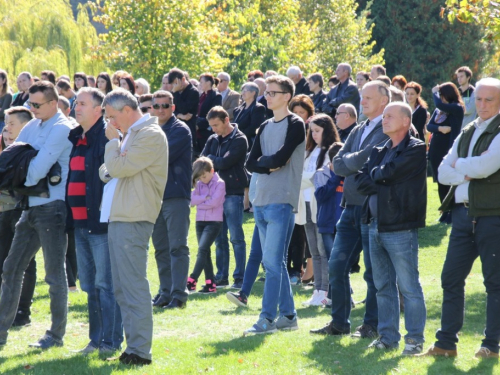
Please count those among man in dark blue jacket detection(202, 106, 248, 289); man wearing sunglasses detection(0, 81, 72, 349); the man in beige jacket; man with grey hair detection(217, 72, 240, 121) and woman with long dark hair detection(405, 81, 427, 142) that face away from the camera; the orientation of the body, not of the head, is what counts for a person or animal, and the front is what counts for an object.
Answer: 0

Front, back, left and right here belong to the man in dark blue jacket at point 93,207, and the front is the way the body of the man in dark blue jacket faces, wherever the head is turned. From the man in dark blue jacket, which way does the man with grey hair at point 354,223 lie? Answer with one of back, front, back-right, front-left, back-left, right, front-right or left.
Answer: back-left

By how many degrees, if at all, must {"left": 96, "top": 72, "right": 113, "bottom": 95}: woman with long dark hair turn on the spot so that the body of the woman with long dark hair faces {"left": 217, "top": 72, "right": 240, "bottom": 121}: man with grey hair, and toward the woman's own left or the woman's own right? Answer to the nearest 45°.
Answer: approximately 135° to the woman's own left

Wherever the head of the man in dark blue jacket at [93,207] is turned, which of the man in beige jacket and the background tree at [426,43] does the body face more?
the man in beige jacket

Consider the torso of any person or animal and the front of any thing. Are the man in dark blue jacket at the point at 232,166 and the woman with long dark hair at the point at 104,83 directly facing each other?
no

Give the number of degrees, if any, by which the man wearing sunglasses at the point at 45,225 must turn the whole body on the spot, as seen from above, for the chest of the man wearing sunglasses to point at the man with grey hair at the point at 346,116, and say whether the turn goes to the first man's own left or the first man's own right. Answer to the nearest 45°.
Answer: approximately 135° to the first man's own left

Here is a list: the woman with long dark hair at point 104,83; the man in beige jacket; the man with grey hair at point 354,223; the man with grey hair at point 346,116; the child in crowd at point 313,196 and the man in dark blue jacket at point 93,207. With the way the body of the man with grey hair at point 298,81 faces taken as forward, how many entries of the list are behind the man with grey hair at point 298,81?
0

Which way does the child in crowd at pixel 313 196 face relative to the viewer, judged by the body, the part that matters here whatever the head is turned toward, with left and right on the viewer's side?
facing the viewer and to the left of the viewer

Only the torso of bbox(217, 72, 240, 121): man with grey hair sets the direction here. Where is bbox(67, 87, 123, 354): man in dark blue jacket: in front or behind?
in front

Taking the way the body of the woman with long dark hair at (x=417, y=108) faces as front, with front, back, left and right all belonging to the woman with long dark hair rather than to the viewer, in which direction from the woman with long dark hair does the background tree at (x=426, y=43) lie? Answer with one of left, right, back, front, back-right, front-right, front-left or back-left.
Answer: back-right

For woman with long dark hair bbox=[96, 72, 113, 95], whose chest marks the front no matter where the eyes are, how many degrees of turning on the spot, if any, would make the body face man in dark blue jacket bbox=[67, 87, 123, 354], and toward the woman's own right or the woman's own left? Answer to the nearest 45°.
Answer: approximately 45° to the woman's own left

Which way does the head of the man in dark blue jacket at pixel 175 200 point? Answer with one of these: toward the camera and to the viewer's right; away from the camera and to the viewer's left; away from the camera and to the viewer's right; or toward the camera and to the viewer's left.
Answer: toward the camera and to the viewer's left

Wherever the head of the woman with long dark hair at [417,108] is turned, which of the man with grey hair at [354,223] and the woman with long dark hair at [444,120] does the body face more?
the man with grey hair

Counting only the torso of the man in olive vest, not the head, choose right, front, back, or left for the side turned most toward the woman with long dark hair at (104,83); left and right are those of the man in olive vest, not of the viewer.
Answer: right

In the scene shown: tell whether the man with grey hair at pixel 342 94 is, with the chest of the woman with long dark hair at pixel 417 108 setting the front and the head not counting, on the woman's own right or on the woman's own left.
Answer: on the woman's own right

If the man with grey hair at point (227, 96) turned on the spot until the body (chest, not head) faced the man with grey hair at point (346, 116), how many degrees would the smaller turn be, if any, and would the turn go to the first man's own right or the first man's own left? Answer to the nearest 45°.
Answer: approximately 45° to the first man's own left

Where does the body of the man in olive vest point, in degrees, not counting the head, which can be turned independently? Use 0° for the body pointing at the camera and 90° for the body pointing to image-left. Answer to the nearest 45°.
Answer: approximately 45°

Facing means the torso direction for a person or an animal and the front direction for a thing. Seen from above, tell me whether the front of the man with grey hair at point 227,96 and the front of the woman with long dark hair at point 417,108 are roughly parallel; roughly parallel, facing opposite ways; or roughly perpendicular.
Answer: roughly parallel
